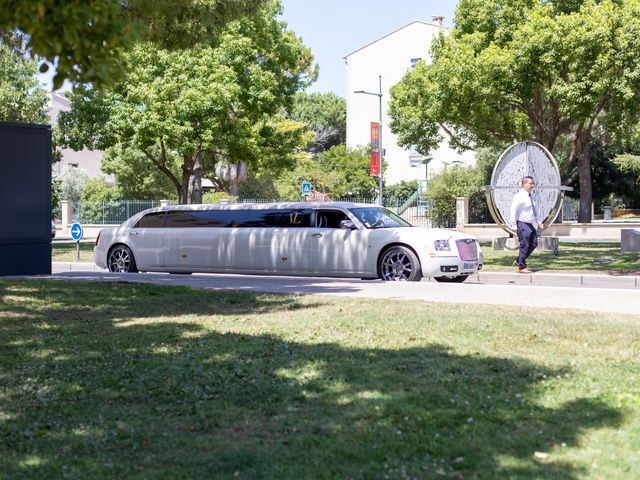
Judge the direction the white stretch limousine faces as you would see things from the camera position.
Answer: facing the viewer and to the right of the viewer

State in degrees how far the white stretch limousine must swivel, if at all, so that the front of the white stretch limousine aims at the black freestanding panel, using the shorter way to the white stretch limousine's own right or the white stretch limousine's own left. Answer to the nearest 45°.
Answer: approximately 135° to the white stretch limousine's own right

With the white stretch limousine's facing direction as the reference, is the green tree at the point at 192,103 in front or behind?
behind

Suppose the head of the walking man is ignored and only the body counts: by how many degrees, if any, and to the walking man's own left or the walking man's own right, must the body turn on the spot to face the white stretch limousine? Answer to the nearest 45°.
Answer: approximately 135° to the walking man's own right

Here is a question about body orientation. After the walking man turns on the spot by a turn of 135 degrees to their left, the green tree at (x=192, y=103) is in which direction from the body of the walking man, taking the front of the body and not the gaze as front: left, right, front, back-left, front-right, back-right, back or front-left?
front-left

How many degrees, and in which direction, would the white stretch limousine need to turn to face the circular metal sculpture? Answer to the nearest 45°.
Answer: approximately 90° to its left

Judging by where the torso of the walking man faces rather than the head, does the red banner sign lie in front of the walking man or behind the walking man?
behind

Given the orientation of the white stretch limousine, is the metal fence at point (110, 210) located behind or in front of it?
behind

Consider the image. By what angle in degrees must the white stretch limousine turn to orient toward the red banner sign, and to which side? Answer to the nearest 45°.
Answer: approximately 135° to its left

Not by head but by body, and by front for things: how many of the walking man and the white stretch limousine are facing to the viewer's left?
0
